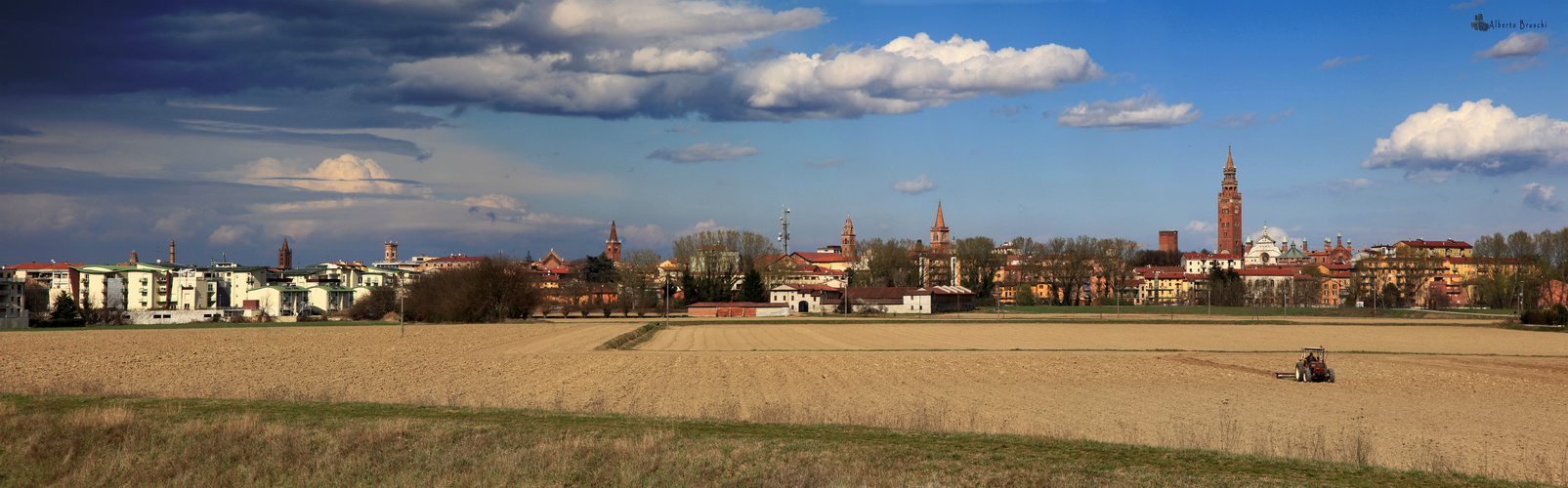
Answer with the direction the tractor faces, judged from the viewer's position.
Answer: facing the viewer and to the right of the viewer
